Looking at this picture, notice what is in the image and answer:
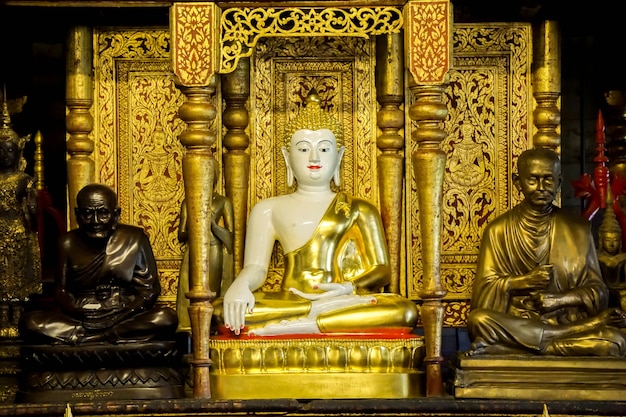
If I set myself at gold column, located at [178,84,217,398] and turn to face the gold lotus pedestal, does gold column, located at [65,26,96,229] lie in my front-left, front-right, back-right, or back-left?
back-left

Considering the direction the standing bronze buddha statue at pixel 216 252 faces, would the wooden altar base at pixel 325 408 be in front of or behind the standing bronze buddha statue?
in front

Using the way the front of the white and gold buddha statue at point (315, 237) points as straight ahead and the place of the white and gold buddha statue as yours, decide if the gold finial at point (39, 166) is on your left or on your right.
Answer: on your right

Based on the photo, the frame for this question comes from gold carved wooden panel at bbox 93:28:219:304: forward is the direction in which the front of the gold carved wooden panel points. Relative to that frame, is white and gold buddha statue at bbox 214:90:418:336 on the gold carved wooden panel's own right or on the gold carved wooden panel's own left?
on the gold carved wooden panel's own left

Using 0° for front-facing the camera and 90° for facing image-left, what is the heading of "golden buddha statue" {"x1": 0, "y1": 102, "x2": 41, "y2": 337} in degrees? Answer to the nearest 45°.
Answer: approximately 0°
